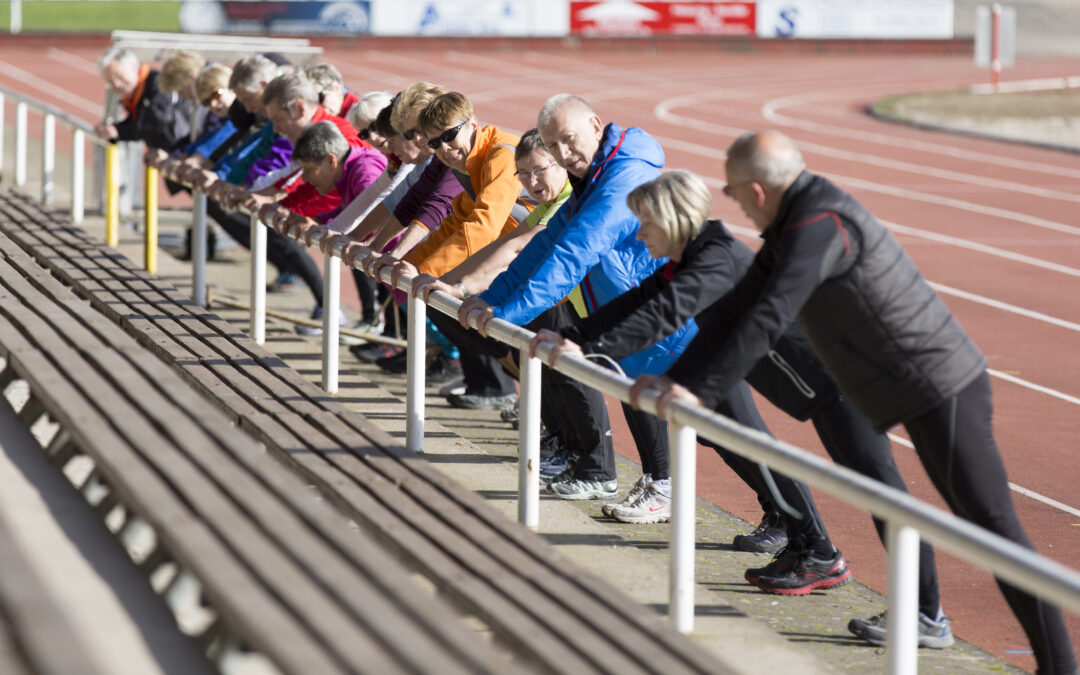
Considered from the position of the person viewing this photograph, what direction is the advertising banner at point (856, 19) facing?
facing the viewer

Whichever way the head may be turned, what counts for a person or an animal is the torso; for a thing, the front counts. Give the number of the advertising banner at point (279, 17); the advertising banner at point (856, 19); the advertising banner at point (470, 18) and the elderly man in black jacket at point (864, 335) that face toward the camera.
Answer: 3

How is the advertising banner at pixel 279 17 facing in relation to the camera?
toward the camera

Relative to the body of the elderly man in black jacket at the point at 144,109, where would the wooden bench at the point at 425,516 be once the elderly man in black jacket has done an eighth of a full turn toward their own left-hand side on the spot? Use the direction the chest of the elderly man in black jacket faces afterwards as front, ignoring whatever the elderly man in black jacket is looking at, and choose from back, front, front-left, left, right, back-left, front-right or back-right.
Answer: front

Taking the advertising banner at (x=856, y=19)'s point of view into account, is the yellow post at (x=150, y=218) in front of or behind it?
in front

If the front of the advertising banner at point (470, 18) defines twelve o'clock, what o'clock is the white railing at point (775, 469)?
The white railing is roughly at 12 o'clock from the advertising banner.

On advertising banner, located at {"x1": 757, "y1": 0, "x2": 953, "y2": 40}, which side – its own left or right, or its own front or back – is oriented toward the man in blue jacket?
front

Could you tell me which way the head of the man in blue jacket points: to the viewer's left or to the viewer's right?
to the viewer's left

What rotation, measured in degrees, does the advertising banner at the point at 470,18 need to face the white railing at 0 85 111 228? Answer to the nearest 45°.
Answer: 0° — it already faces it

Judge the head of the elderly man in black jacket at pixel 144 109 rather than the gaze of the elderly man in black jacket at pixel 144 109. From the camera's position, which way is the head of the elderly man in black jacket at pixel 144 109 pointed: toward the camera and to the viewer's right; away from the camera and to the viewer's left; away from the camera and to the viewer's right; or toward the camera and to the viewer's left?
toward the camera and to the viewer's left

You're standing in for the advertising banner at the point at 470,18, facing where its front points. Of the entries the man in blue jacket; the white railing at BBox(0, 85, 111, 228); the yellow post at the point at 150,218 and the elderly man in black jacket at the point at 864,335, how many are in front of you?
4

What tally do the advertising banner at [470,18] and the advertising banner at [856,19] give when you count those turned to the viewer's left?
0

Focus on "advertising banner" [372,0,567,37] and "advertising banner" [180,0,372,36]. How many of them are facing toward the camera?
2

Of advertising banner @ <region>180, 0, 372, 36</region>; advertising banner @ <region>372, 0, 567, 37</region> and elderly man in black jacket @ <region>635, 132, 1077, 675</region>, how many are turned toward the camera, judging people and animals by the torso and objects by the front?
2

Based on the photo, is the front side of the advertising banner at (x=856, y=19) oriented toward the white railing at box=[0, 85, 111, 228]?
yes
